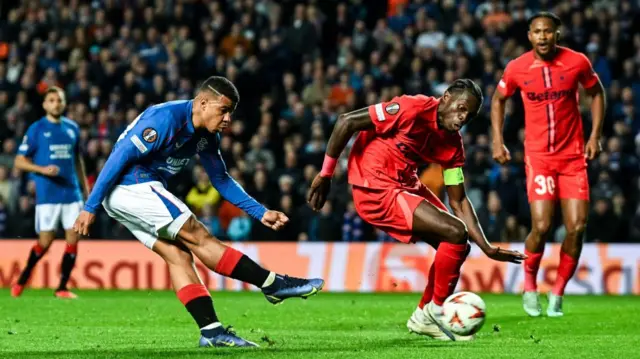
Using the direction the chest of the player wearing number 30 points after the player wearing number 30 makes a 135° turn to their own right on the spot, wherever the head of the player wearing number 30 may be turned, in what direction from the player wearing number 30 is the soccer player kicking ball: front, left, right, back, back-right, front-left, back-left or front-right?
left

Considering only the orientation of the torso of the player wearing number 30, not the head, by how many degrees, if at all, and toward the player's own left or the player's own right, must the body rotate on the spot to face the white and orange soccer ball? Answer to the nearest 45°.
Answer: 0° — they already face it

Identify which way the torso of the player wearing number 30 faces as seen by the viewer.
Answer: toward the camera
